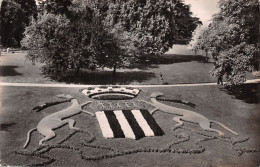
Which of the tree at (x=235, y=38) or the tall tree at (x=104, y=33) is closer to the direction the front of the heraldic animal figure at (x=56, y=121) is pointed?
the tree

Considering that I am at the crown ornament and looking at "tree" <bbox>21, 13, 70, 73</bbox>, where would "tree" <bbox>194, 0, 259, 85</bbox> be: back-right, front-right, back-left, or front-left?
back-right

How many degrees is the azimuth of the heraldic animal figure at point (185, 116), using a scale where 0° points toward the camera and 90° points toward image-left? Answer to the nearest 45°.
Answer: approximately 90°

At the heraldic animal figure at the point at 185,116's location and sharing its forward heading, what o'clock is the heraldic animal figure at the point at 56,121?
the heraldic animal figure at the point at 56,121 is roughly at 11 o'clock from the heraldic animal figure at the point at 185,116.

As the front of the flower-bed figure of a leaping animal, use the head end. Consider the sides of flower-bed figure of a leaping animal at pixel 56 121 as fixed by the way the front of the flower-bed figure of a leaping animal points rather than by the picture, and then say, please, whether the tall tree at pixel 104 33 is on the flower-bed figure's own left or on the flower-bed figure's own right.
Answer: on the flower-bed figure's own left

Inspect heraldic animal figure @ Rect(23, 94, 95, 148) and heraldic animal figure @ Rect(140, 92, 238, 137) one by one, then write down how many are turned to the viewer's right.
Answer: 1

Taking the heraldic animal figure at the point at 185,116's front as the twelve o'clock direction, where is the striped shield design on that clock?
The striped shield design is roughly at 11 o'clock from the heraldic animal figure.

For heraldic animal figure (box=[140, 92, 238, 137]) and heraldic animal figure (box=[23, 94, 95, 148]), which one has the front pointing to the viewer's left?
heraldic animal figure (box=[140, 92, 238, 137])

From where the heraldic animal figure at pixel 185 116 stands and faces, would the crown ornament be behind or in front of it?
in front

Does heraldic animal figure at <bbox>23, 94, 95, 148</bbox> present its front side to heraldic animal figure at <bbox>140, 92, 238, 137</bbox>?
yes
